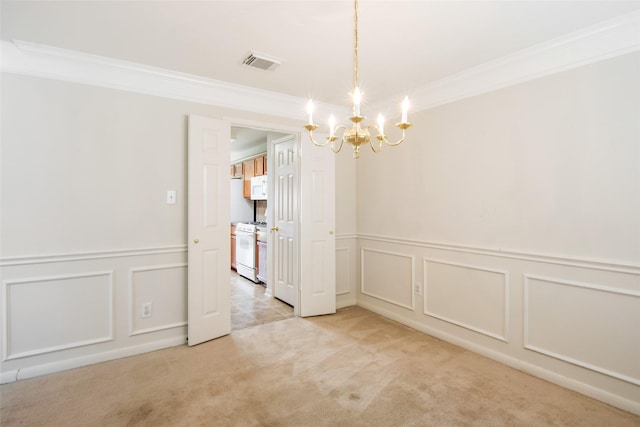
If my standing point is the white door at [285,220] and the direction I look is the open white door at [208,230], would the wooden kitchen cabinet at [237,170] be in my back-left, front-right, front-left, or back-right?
back-right

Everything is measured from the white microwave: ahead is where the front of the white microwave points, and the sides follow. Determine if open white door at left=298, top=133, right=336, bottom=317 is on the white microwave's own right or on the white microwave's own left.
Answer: on the white microwave's own left

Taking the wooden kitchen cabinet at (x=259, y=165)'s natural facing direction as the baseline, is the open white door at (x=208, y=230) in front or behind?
in front

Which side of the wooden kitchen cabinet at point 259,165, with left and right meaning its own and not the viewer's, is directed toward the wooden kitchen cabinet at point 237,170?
right

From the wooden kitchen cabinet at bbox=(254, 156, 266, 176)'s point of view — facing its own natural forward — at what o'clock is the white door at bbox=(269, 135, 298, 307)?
The white door is roughly at 10 o'clock from the wooden kitchen cabinet.

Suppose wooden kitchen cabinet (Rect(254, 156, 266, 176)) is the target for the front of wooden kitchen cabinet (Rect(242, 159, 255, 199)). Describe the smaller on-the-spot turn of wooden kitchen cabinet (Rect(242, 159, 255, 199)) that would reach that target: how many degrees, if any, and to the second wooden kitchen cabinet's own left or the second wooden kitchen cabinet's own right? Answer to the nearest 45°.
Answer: approximately 45° to the second wooden kitchen cabinet's own left

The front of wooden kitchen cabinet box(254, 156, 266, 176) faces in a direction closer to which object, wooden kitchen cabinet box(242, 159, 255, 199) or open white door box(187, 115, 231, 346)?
the open white door

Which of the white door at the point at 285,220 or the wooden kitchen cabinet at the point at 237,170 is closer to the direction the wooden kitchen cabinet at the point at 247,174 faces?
the white door

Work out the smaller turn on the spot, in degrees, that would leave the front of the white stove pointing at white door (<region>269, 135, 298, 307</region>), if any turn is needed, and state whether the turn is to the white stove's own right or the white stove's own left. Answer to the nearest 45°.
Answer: approximately 45° to the white stove's own left

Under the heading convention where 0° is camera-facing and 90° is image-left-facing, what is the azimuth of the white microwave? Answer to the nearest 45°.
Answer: approximately 45°

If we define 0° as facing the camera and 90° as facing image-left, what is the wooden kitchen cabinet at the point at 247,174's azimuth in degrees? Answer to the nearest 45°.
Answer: approximately 45°

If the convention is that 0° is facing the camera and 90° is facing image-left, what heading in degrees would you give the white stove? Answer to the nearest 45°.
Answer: approximately 45°
